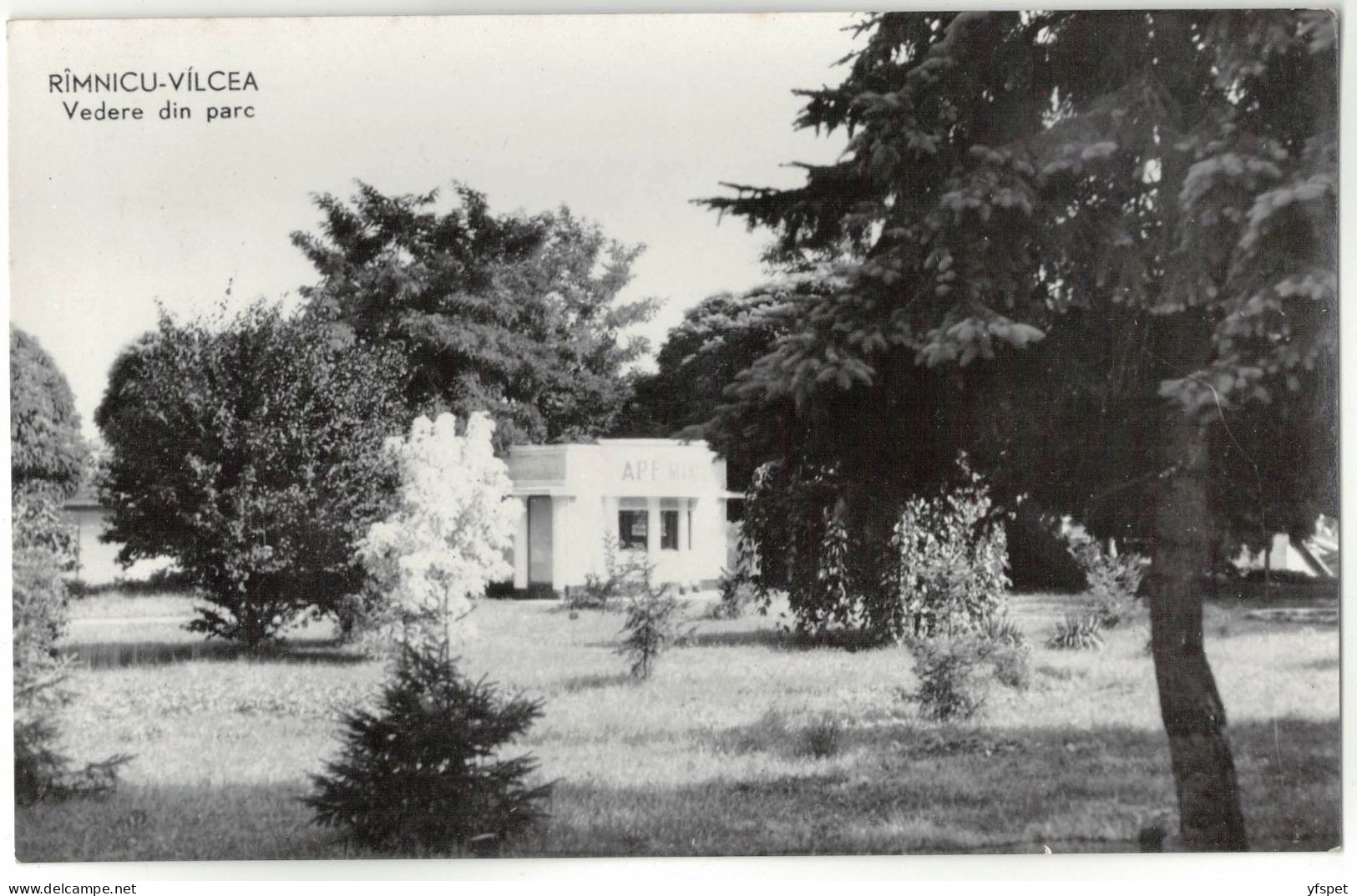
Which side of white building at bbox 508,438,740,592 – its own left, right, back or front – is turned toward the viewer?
front

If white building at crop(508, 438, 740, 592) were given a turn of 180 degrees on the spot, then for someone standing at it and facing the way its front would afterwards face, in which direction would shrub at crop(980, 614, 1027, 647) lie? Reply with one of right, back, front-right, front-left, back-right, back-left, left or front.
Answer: right

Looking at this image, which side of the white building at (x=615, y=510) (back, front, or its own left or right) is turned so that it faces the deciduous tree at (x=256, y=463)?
right

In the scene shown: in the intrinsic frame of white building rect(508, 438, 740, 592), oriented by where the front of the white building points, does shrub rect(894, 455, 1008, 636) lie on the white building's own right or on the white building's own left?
on the white building's own left

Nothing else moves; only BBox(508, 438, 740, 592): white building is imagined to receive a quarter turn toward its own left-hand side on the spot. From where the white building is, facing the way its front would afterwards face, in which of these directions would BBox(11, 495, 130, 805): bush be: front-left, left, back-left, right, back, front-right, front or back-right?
right
